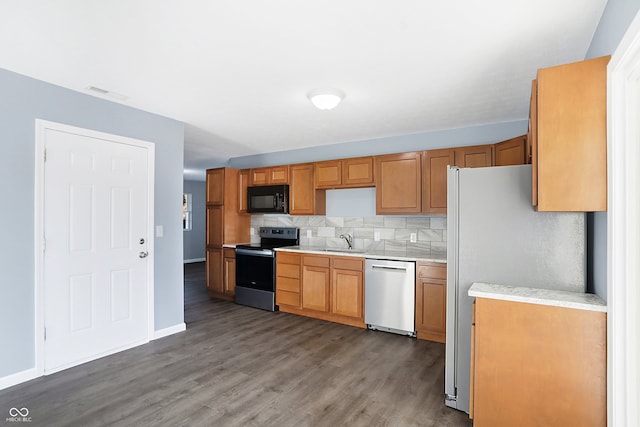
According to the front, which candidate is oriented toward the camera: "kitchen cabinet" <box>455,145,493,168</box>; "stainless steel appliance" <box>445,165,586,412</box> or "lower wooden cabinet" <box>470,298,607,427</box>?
the kitchen cabinet

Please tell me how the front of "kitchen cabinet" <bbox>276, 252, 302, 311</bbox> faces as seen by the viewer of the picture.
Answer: facing the viewer and to the left of the viewer

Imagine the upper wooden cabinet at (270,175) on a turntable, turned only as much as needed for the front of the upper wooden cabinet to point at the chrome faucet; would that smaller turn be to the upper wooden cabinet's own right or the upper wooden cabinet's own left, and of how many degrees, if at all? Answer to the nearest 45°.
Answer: approximately 90° to the upper wooden cabinet's own left

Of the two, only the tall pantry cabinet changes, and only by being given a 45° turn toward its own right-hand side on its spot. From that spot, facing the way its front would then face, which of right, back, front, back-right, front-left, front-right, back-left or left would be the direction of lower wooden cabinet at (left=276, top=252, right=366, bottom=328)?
back-left

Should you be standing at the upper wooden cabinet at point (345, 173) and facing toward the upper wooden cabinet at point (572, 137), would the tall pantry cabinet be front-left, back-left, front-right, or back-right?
back-right

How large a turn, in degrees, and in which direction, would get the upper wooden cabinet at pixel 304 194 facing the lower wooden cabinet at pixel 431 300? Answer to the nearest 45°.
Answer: approximately 90° to its left

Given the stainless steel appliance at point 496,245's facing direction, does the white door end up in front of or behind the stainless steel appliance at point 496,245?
in front

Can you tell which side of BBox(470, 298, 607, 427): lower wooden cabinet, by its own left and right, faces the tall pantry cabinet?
front

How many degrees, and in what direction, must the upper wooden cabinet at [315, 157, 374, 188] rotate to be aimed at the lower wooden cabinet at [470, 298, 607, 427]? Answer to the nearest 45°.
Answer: approximately 45° to its left

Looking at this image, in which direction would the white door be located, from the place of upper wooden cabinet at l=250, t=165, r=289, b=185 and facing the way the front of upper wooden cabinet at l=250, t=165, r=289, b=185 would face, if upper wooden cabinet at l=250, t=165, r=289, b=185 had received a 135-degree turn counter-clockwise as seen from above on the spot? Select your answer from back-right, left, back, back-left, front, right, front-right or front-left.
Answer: back-right

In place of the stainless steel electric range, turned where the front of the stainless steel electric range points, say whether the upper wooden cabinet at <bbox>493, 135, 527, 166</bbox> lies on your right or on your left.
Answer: on your left

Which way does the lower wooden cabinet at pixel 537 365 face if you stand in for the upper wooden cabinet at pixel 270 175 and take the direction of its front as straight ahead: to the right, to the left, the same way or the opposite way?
to the right

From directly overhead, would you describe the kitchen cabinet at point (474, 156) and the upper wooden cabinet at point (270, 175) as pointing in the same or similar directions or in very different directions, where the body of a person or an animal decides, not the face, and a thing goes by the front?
same or similar directions

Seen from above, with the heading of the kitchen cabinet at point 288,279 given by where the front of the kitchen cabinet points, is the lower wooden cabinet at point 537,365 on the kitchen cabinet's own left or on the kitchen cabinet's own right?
on the kitchen cabinet's own left

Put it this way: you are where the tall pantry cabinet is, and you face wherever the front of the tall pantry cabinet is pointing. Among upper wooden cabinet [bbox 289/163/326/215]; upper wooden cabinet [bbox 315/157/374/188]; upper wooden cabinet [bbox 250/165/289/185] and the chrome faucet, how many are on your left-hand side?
4

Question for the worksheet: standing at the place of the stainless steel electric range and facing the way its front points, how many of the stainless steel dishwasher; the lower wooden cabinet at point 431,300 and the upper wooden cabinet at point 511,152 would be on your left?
3

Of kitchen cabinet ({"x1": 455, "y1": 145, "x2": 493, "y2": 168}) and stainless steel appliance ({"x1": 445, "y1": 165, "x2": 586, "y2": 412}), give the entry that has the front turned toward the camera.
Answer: the kitchen cabinet
